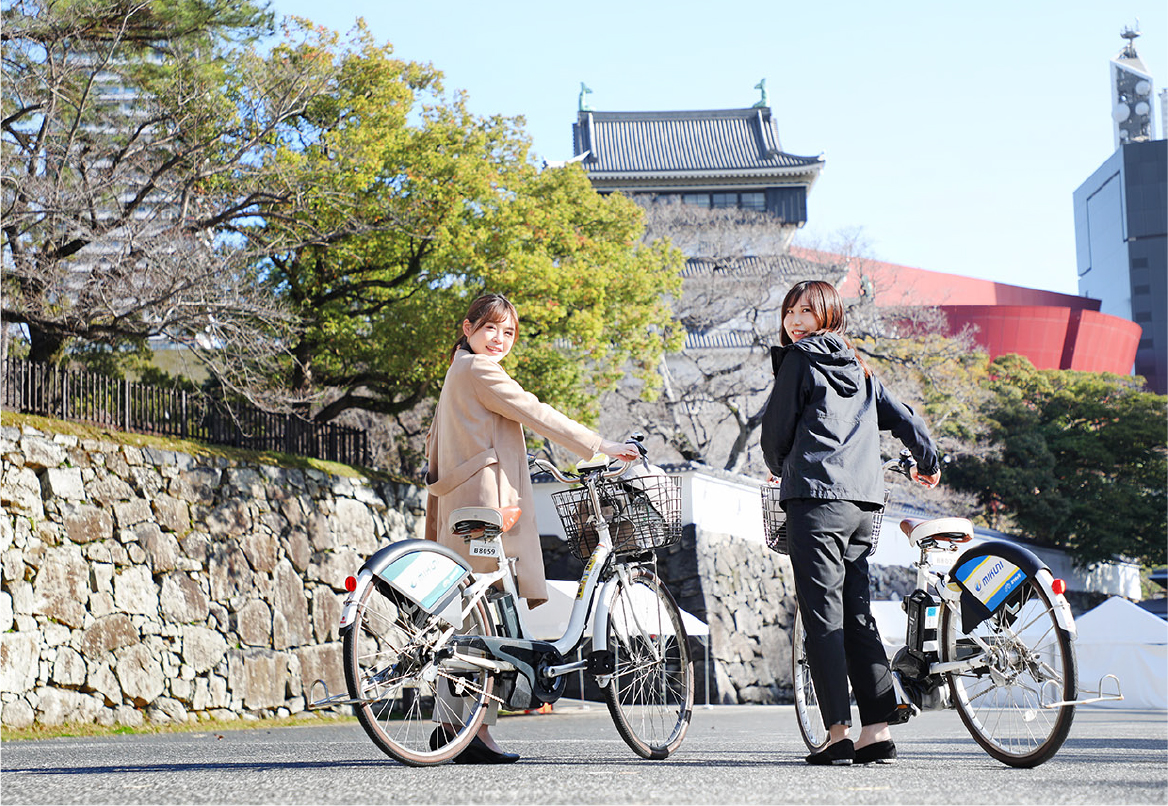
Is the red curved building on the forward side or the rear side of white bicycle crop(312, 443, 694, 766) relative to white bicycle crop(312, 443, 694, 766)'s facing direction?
on the forward side

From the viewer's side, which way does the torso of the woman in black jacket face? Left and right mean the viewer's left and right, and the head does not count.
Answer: facing away from the viewer and to the left of the viewer

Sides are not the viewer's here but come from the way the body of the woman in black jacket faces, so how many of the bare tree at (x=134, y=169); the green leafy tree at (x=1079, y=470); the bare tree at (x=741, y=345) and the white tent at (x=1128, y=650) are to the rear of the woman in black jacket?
0

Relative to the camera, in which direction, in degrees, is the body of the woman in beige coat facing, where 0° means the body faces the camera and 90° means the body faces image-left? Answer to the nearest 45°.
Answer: approximately 270°

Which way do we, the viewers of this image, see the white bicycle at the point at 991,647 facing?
facing away from the viewer and to the left of the viewer

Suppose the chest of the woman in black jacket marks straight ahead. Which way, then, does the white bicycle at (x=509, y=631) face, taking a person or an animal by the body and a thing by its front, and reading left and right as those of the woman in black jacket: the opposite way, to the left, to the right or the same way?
to the right

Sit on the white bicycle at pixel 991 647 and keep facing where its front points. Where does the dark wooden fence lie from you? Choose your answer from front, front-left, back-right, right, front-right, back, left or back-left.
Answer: front

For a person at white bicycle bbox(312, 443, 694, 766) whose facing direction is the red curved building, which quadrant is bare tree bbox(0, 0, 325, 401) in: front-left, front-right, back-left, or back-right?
front-left

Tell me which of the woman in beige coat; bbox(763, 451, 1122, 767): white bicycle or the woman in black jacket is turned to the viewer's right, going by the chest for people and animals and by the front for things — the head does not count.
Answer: the woman in beige coat

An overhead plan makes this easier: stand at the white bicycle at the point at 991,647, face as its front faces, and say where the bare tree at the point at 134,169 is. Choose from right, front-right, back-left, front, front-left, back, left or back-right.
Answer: front

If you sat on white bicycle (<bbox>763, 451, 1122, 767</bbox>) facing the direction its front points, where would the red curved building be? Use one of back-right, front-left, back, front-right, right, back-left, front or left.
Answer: front-right

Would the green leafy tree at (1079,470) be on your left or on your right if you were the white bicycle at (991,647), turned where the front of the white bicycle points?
on your right

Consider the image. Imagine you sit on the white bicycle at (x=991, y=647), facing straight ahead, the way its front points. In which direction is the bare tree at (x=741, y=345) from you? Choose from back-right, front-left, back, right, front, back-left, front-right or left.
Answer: front-right

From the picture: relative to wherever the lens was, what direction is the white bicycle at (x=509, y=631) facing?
facing away from the viewer and to the right of the viewer
